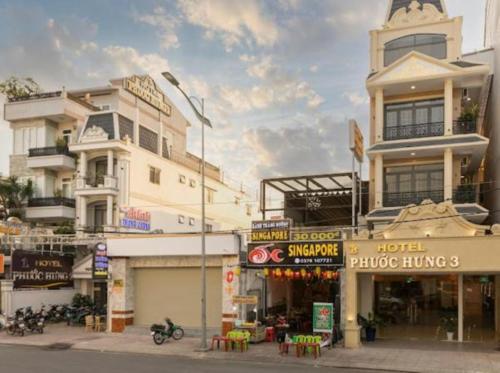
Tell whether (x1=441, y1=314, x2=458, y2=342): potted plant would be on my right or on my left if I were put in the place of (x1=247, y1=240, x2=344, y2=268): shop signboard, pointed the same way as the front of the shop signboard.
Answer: on my left

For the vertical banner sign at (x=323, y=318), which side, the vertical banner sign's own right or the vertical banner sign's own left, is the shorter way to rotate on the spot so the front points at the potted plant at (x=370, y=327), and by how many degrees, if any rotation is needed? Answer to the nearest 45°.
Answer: approximately 135° to the vertical banner sign's own left

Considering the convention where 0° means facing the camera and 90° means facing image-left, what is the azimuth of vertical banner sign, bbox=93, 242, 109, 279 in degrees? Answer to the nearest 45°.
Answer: approximately 0°

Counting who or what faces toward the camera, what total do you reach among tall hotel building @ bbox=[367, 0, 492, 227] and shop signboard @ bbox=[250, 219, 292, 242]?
2

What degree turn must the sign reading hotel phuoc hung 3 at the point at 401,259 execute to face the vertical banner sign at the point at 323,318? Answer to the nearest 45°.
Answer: approximately 90° to its right

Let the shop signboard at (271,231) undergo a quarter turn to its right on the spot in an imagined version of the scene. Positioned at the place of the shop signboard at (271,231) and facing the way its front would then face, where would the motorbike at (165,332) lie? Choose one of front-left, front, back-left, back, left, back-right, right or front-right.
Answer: front

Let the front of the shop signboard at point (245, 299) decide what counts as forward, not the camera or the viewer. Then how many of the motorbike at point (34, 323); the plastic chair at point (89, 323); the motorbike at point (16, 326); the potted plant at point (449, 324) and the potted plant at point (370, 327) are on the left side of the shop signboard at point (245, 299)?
2

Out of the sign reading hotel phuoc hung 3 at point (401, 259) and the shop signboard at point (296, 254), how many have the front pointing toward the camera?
2
